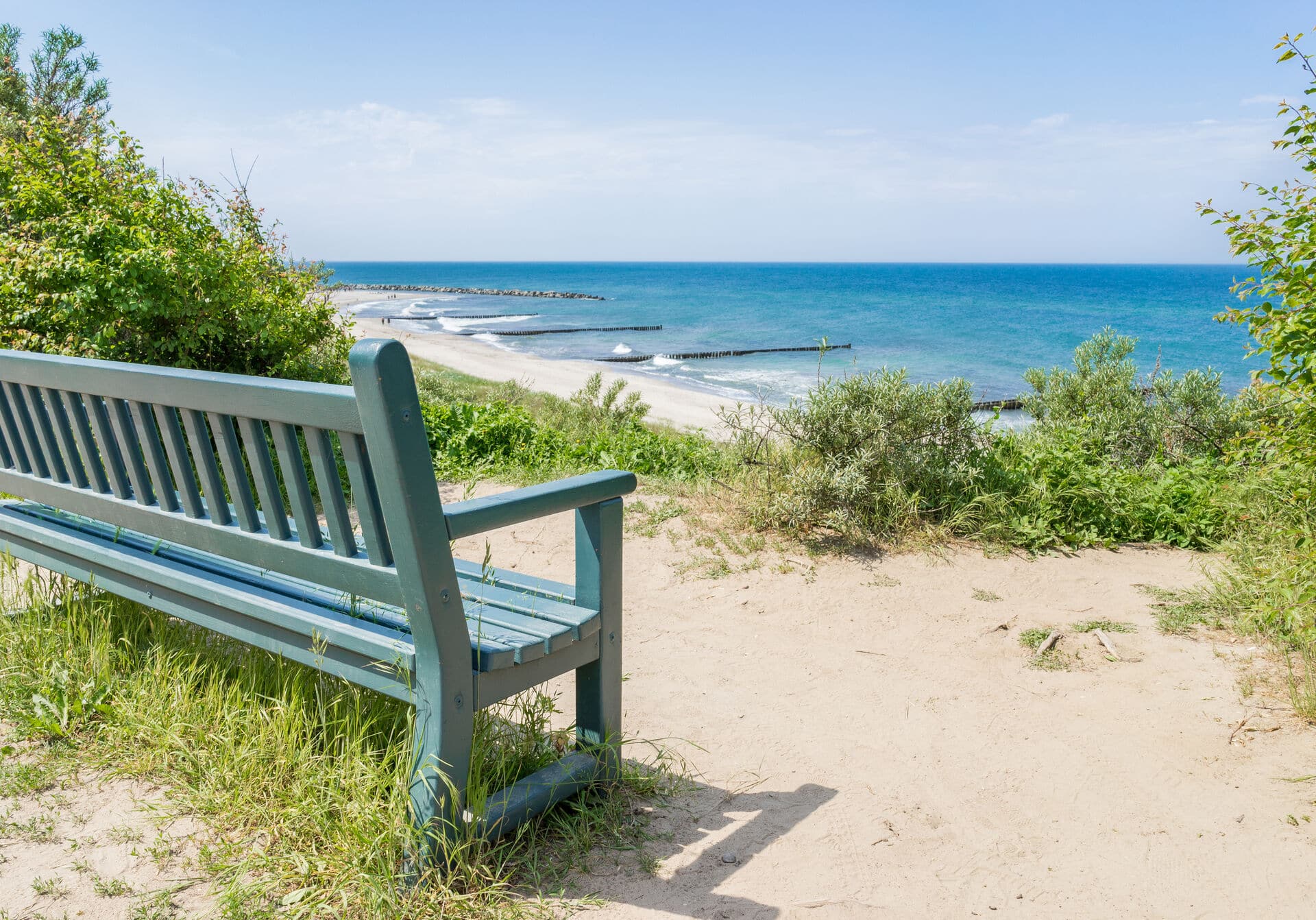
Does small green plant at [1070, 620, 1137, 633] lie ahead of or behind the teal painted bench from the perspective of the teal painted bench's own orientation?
ahead

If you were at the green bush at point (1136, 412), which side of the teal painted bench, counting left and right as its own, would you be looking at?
front

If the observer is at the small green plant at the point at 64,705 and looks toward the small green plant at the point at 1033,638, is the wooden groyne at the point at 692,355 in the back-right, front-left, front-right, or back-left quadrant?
front-left

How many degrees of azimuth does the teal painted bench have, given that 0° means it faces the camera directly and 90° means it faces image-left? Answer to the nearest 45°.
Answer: approximately 225°

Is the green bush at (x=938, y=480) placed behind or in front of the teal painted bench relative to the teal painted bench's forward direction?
in front

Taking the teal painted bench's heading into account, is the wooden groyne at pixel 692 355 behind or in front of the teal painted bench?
in front

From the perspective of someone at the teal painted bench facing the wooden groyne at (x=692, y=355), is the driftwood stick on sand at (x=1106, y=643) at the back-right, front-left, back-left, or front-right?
front-right

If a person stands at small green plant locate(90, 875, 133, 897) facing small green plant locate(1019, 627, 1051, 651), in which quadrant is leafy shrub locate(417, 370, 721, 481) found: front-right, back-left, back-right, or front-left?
front-left
